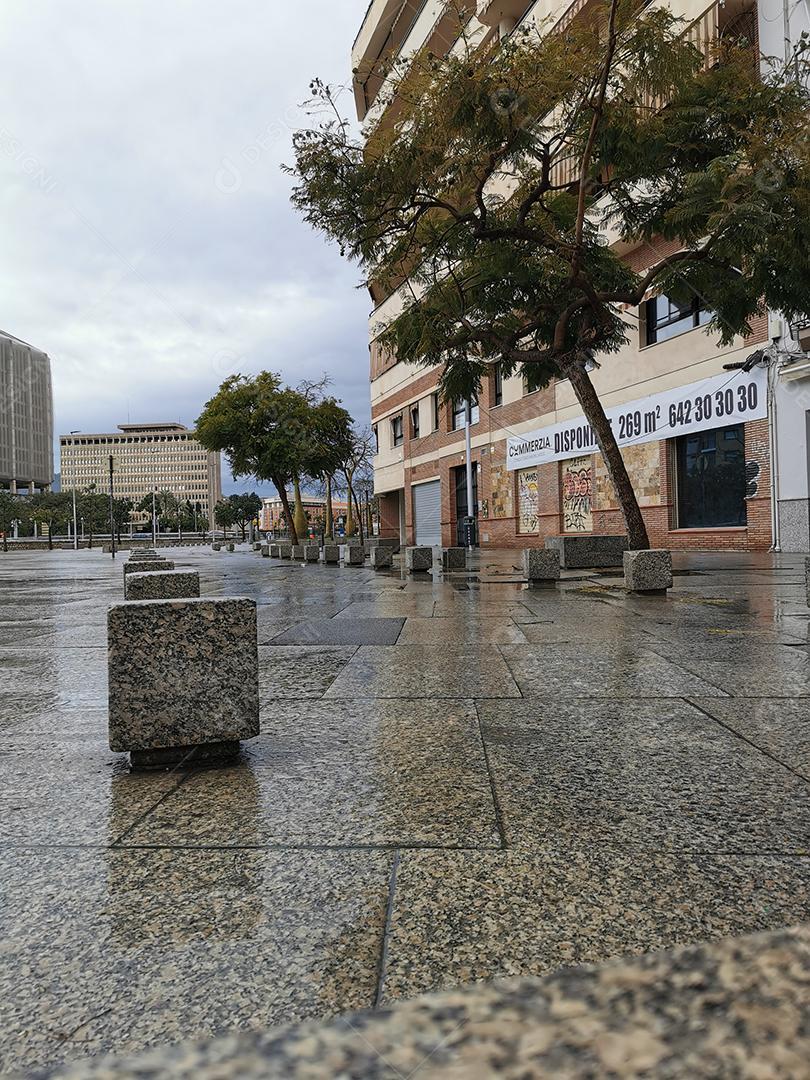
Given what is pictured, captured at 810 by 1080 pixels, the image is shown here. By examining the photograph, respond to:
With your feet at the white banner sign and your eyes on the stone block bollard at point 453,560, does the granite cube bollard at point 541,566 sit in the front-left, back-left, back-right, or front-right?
front-left

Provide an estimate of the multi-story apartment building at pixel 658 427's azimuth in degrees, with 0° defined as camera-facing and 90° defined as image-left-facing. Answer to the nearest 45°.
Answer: approximately 45°

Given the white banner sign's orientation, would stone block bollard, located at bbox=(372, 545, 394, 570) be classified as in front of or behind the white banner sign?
in front

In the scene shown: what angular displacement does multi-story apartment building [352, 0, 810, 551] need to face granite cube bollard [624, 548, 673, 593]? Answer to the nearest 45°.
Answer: approximately 45° to its left

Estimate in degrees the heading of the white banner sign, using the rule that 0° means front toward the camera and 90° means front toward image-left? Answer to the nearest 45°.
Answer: approximately 45°

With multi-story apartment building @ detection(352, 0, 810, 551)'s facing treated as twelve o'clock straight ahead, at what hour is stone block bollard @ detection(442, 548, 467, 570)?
The stone block bollard is roughly at 12 o'clock from the multi-story apartment building.

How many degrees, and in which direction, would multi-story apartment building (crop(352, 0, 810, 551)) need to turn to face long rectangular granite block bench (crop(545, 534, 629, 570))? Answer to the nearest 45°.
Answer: approximately 45° to its left

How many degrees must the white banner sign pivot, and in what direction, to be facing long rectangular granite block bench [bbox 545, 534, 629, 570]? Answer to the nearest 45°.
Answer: approximately 45° to its left
